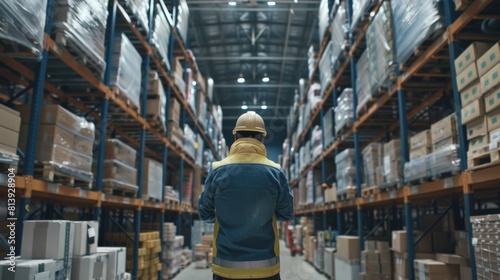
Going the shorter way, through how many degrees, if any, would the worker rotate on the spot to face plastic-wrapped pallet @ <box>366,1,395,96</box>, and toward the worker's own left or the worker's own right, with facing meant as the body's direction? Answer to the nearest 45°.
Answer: approximately 45° to the worker's own right

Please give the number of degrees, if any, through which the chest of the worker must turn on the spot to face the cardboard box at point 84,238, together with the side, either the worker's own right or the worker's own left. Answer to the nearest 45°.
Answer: approximately 45° to the worker's own left

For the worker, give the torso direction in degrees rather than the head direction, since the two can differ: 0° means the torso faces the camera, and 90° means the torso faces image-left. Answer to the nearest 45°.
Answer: approximately 180°

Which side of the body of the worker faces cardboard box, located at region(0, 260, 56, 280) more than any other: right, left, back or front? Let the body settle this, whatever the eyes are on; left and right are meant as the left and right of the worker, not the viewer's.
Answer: left

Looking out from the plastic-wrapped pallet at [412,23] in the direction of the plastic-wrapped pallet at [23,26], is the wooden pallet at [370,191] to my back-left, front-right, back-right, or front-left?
back-right

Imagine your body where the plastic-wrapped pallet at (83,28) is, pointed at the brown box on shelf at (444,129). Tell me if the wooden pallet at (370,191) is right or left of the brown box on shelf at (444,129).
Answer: left

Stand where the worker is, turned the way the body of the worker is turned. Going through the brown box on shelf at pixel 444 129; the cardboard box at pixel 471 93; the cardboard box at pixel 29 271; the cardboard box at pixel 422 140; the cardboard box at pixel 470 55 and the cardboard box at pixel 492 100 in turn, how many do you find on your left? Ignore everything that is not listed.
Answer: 1

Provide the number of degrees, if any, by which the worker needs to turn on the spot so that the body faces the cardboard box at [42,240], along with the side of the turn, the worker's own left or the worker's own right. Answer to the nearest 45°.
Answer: approximately 45° to the worker's own left

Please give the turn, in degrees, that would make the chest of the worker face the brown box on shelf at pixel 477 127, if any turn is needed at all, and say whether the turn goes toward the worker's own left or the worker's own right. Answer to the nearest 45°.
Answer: approximately 90° to the worker's own right

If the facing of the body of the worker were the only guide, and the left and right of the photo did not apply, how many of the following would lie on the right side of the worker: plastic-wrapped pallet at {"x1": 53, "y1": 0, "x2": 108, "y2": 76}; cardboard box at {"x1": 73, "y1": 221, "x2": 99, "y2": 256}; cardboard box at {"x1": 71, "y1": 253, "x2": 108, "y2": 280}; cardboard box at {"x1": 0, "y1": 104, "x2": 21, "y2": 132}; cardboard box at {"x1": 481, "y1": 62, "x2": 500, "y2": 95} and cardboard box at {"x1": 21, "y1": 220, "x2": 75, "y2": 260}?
1

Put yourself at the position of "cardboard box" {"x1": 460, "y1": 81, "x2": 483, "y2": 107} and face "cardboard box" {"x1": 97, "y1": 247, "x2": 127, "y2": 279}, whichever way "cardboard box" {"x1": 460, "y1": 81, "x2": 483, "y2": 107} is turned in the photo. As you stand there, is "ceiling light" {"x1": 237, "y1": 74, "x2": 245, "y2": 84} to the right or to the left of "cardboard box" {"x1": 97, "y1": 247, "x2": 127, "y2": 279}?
right

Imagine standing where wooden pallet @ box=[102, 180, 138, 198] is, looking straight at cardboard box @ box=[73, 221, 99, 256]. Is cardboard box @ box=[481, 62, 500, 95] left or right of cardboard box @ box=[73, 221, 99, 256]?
left

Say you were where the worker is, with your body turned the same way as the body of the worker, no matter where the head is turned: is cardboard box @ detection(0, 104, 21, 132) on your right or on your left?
on your left

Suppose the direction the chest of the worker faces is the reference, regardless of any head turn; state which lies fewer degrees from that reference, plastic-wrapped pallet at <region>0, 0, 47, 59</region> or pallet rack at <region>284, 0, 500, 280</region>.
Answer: the pallet rack

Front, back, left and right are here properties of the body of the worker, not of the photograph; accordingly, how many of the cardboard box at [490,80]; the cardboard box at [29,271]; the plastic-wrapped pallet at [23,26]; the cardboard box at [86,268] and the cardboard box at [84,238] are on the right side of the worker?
1

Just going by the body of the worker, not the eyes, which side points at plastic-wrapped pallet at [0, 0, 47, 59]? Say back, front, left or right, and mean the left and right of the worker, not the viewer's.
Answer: left

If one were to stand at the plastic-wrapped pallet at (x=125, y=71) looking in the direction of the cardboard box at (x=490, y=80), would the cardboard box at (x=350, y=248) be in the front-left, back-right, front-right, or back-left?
front-left

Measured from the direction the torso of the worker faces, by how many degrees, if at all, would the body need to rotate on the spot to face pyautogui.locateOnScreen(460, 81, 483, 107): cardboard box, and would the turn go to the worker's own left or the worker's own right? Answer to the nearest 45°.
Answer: approximately 90° to the worker's own right

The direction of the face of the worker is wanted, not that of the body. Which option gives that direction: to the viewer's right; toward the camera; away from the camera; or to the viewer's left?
away from the camera

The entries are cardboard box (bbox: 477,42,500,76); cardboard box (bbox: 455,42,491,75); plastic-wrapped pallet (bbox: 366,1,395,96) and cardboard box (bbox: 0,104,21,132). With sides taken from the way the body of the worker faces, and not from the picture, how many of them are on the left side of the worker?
1
